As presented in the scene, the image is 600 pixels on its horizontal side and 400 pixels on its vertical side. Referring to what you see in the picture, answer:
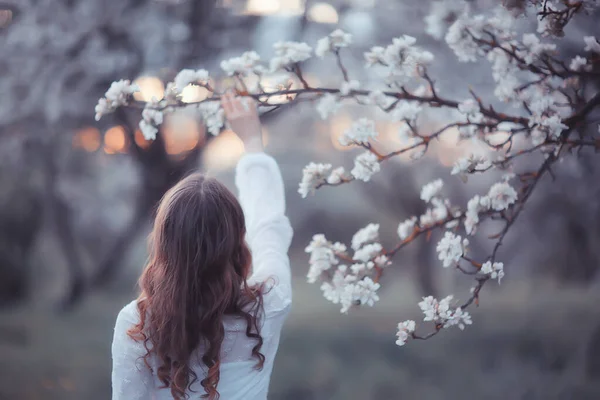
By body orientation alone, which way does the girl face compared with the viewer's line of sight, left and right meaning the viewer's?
facing away from the viewer

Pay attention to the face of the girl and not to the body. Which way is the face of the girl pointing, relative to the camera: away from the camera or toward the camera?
away from the camera
